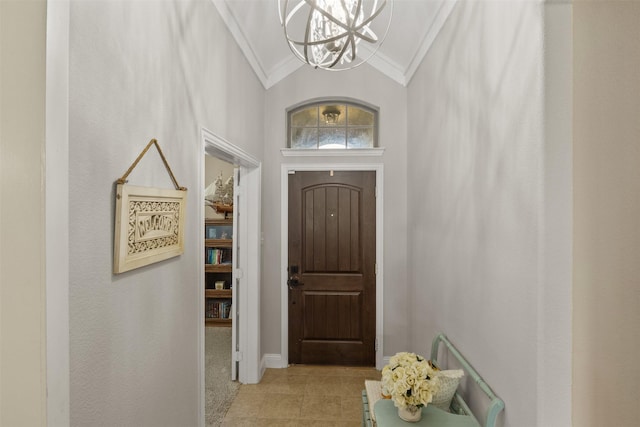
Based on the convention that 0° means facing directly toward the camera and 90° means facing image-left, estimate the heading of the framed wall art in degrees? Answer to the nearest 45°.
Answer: approximately 315°

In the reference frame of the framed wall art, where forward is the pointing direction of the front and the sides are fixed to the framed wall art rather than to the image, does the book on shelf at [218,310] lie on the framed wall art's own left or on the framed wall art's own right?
on the framed wall art's own left

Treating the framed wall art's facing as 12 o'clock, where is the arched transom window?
The arched transom window is roughly at 9 o'clock from the framed wall art.

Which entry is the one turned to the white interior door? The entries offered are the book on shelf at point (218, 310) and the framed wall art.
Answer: the book on shelf

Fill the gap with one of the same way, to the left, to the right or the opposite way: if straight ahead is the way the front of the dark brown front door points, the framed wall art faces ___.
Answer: to the left
